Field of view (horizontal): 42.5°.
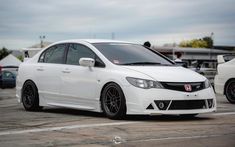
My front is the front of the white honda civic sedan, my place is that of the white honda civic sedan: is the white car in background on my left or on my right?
on my left

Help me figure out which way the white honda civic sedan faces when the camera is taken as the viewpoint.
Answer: facing the viewer and to the right of the viewer
